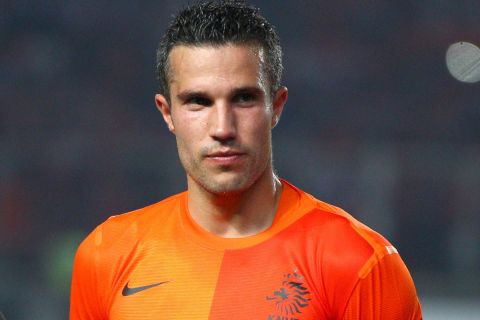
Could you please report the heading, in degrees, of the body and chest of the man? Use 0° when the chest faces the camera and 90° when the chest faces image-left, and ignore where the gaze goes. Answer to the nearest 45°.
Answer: approximately 0°
